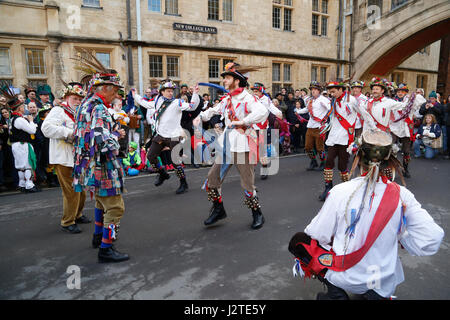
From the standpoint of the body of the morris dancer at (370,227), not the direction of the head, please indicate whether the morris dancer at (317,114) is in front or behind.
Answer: in front

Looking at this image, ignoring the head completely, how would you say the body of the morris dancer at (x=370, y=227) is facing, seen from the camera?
away from the camera

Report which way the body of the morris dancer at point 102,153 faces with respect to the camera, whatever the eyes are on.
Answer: to the viewer's right

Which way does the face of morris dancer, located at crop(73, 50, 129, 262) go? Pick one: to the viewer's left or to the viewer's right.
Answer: to the viewer's right

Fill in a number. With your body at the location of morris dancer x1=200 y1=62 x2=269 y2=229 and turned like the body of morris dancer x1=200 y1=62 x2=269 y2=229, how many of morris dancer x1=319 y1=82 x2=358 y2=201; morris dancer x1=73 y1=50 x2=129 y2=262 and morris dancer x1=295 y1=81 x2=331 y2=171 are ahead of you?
1

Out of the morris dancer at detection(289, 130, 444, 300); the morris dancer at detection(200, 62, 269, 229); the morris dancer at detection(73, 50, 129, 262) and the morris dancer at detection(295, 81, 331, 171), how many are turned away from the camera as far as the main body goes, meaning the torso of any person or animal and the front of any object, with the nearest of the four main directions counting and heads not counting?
1

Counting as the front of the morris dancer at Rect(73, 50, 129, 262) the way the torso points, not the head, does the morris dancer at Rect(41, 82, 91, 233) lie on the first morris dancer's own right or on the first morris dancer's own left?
on the first morris dancer's own left

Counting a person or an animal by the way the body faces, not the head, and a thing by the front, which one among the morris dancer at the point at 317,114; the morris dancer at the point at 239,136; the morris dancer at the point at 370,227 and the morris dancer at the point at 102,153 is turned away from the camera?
the morris dancer at the point at 370,227

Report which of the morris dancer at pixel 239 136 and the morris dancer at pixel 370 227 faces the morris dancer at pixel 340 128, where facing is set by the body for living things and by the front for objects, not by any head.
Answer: the morris dancer at pixel 370 227

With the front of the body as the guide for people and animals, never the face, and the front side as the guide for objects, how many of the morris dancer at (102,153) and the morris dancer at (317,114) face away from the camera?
0

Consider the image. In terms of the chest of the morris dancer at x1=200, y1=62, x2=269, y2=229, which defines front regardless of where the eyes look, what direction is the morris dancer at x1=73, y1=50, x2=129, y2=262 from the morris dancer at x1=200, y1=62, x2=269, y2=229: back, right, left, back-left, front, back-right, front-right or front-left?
front

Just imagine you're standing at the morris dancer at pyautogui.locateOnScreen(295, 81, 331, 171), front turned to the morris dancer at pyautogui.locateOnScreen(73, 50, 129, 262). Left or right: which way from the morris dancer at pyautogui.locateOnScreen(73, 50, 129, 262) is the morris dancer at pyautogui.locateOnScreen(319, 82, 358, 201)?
left

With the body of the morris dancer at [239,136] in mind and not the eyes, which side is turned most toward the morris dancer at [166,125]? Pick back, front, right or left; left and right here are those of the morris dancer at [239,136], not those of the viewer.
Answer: right

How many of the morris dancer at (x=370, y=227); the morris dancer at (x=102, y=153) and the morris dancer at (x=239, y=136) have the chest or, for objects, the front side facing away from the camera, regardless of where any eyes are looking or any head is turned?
1

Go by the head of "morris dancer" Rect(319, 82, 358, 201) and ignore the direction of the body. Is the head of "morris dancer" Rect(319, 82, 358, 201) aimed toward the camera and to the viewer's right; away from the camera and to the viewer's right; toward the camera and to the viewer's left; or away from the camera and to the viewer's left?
toward the camera and to the viewer's left

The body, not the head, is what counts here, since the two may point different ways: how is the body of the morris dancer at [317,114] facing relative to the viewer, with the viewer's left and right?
facing the viewer and to the left of the viewer
